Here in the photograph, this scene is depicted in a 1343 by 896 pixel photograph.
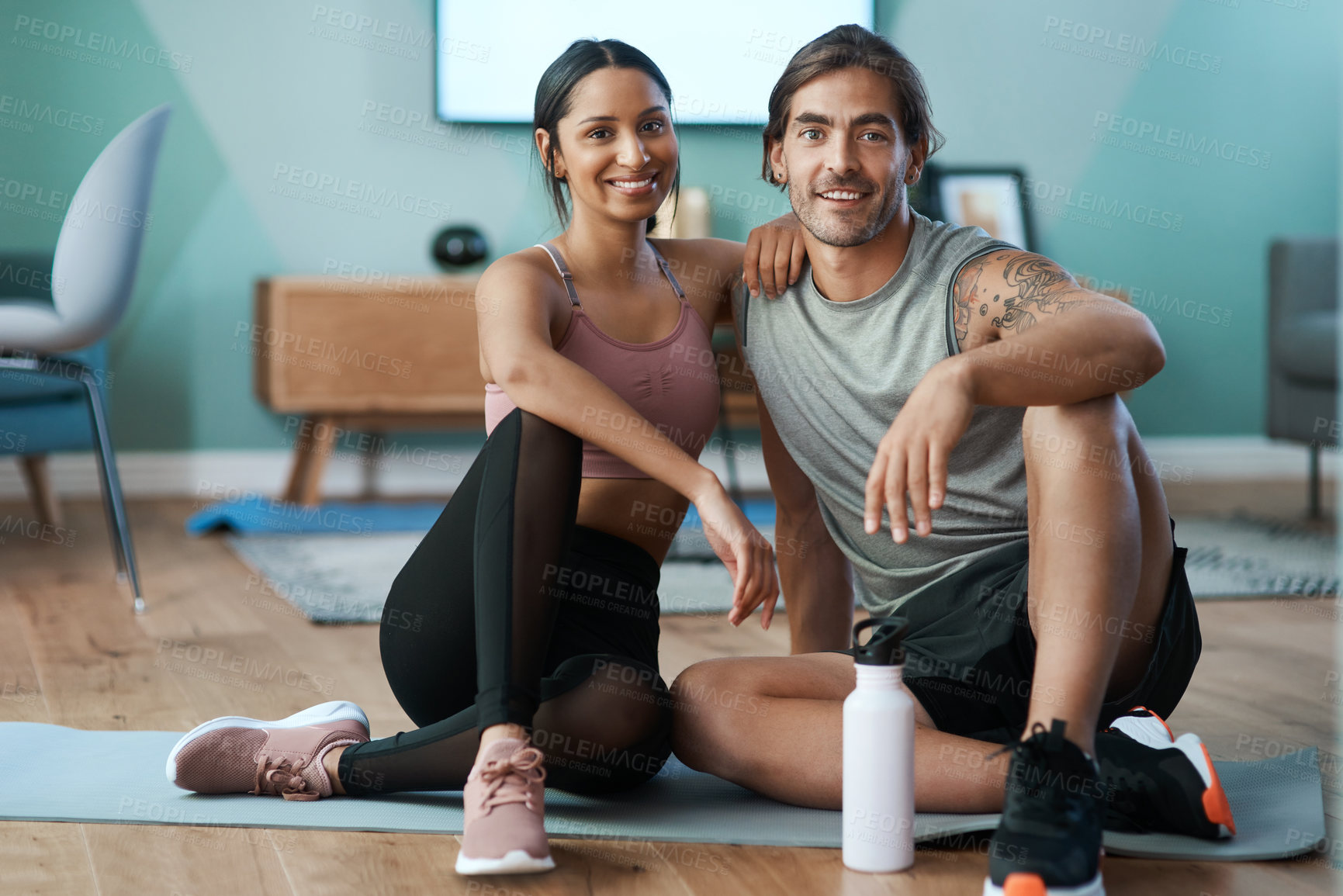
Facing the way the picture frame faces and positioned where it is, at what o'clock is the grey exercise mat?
The grey exercise mat is roughly at 12 o'clock from the picture frame.

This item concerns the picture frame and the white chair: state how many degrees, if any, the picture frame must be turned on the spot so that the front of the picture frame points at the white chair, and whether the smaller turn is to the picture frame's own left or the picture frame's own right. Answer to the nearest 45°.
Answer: approximately 45° to the picture frame's own right

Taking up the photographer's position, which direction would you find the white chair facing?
facing to the left of the viewer

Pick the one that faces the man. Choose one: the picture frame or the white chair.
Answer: the picture frame

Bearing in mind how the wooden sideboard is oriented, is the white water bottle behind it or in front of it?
in front

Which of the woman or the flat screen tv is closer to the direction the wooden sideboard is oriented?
the woman

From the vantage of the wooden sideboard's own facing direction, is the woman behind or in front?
in front

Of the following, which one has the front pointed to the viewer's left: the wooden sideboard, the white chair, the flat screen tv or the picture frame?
the white chair

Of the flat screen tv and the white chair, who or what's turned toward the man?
the flat screen tv

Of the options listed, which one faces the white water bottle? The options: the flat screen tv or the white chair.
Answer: the flat screen tv

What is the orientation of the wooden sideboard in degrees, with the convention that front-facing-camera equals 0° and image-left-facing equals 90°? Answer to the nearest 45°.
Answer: approximately 0°

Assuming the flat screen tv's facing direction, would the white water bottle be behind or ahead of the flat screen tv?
ahead

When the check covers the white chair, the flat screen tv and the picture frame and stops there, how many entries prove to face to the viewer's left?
1

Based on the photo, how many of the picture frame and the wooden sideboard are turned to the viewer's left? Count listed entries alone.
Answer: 0

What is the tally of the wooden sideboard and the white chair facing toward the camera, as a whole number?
1

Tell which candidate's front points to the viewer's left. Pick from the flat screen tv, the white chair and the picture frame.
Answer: the white chair
